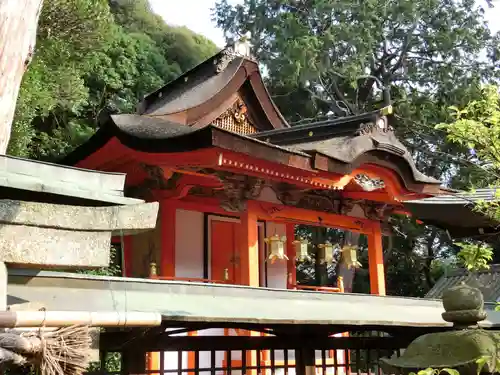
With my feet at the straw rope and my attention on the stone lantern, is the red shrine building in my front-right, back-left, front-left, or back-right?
front-left

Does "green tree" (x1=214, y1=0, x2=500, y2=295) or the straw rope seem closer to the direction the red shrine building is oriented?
the straw rope

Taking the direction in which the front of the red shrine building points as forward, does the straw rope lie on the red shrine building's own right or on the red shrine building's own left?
on the red shrine building's own right

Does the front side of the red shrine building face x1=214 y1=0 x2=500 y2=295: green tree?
no
